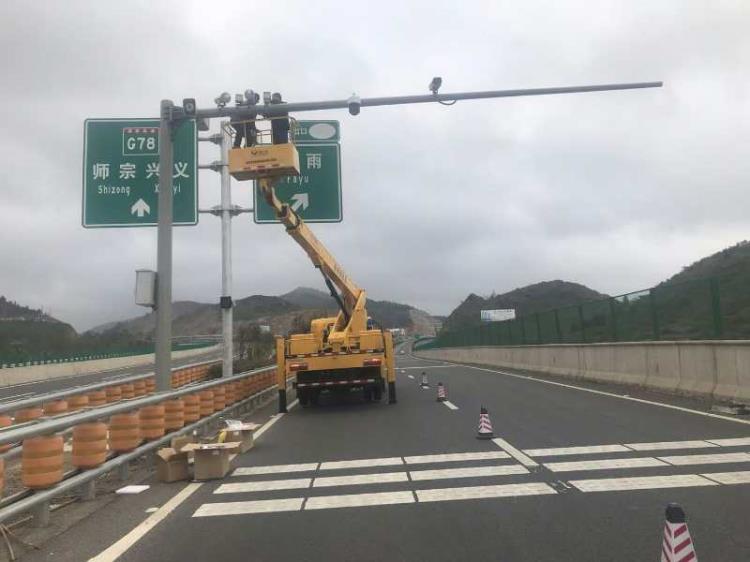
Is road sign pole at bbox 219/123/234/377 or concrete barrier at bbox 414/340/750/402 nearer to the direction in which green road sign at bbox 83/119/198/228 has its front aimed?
the concrete barrier

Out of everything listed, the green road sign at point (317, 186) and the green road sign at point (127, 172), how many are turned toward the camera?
2

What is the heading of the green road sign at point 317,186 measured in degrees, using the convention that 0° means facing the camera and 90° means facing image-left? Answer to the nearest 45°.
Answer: approximately 0°

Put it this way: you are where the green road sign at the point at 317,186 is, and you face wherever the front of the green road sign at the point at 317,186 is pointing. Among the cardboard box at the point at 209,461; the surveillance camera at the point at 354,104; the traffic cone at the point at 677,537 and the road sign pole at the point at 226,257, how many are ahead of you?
3

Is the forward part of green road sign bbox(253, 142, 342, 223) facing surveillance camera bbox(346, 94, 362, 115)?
yes
